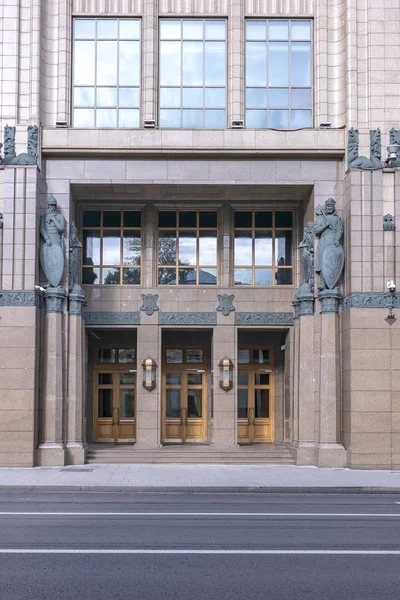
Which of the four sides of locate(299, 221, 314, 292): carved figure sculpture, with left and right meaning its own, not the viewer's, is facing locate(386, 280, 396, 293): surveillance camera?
left

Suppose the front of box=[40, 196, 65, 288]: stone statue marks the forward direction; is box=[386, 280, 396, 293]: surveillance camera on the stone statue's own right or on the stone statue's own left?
on the stone statue's own left

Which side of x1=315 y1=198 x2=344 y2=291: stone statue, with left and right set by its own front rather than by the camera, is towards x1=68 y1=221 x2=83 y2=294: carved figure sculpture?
right

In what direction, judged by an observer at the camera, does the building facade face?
facing the viewer

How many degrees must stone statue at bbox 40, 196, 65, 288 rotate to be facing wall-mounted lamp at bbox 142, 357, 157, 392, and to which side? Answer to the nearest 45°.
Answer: approximately 135° to its left

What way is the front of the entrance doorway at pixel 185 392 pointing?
toward the camera

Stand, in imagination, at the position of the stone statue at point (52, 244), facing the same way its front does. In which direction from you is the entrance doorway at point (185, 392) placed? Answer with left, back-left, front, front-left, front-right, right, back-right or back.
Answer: back-left

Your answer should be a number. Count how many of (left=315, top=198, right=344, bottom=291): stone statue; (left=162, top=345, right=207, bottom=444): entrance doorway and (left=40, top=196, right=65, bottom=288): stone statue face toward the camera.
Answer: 3
